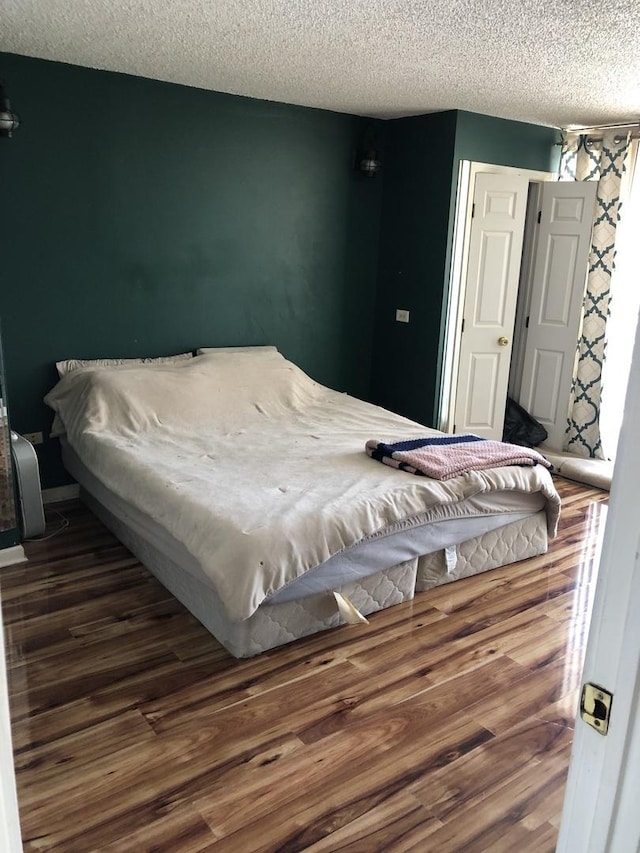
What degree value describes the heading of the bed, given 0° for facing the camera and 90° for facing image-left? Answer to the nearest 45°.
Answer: approximately 315°

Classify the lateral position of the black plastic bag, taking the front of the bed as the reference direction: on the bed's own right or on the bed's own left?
on the bed's own left

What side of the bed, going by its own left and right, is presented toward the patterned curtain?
left

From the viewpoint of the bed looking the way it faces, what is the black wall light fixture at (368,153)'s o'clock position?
The black wall light fixture is roughly at 8 o'clock from the bed.

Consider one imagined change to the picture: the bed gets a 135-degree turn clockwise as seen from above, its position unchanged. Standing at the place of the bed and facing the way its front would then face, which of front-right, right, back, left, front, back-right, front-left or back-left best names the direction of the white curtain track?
back-right

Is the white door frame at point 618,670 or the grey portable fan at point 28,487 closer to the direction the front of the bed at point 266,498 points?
the white door frame

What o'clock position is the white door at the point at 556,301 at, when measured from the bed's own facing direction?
The white door is roughly at 9 o'clock from the bed.

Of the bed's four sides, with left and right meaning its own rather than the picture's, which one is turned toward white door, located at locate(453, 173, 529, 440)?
left
